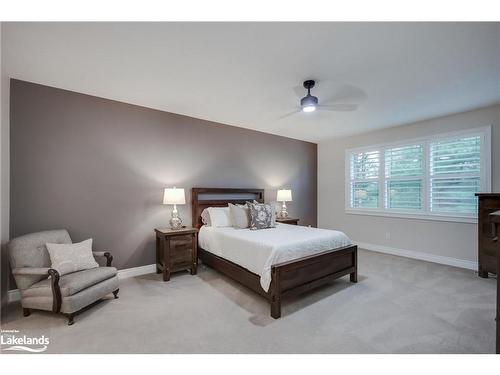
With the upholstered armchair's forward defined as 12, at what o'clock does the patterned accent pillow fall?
The patterned accent pillow is roughly at 10 o'clock from the upholstered armchair.

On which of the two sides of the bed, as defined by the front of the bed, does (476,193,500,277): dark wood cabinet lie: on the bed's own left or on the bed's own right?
on the bed's own left

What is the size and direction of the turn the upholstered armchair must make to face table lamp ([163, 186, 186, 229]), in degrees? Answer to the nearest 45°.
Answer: approximately 45° to its left

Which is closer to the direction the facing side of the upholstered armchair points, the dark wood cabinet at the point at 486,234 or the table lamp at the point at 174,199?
the dark wood cabinet

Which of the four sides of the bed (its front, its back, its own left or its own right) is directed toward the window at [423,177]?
left

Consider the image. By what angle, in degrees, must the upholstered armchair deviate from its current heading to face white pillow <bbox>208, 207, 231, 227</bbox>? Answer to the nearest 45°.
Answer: approximately 45° to its left

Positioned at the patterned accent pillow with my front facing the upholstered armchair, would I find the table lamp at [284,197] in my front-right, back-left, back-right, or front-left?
back-left

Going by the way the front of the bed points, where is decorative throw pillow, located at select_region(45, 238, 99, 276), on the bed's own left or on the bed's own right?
on the bed's own right

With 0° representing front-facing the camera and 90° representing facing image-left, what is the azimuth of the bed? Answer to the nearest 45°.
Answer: approximately 315°

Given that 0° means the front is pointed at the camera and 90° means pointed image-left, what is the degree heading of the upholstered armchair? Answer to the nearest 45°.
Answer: approximately 315°
